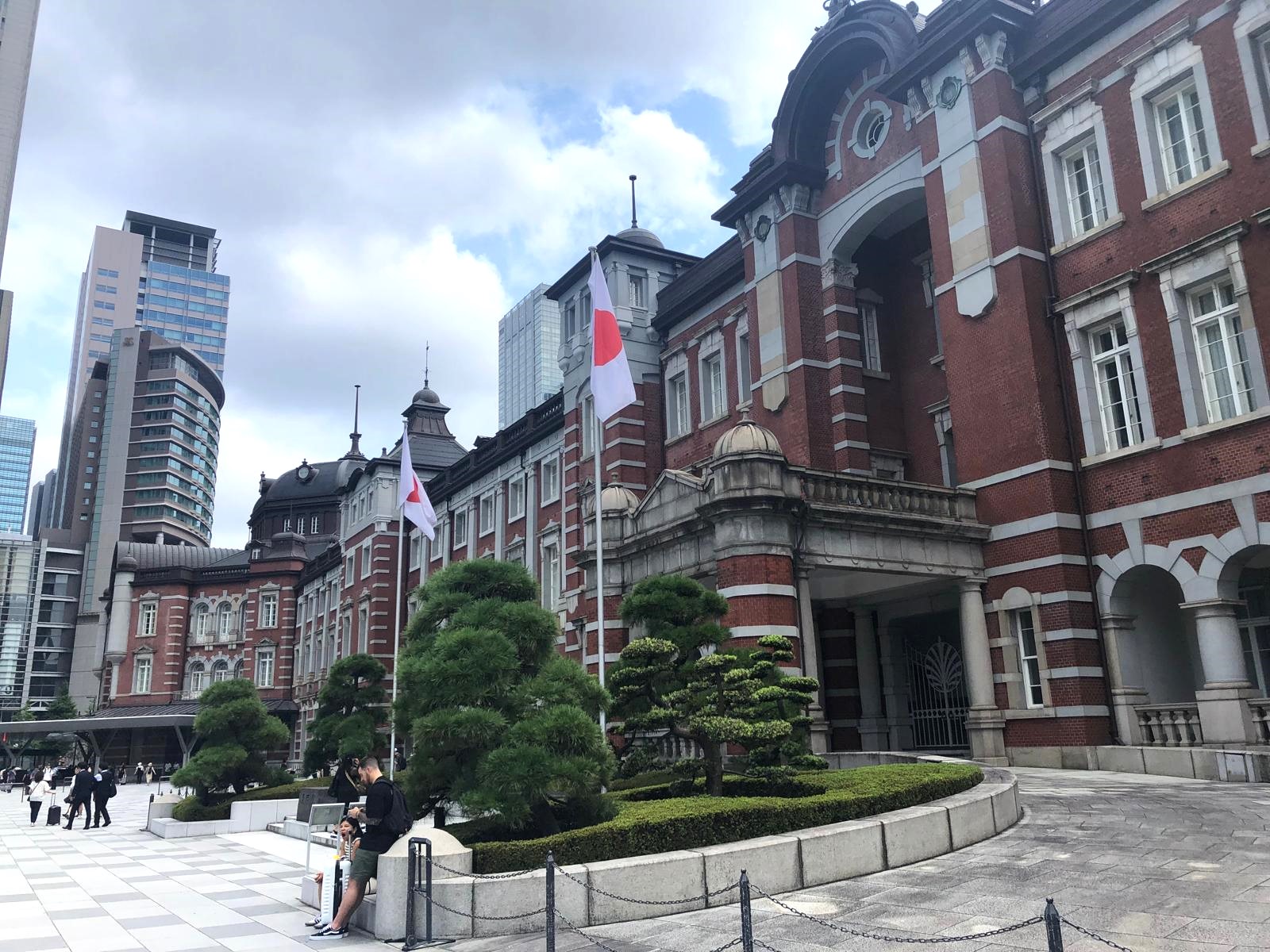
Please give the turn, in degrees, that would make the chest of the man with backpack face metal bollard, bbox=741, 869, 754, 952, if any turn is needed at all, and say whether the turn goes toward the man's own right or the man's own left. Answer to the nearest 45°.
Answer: approximately 135° to the man's own left

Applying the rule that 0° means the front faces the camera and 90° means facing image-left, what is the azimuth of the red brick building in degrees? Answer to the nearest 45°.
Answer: approximately 45°

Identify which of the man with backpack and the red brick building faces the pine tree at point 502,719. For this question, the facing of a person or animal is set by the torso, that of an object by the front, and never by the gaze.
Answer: the red brick building

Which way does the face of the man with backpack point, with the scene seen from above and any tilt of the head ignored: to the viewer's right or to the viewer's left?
to the viewer's left

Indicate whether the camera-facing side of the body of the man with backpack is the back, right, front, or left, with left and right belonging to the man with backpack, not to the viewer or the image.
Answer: left

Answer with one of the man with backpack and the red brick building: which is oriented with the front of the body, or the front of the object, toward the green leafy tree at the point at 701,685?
the red brick building

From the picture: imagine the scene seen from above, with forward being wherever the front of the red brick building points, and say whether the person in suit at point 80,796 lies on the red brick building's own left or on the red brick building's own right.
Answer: on the red brick building's own right

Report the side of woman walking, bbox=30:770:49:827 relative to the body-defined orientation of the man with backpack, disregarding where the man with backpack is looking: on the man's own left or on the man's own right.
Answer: on the man's own right

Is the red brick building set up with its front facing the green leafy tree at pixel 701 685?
yes
